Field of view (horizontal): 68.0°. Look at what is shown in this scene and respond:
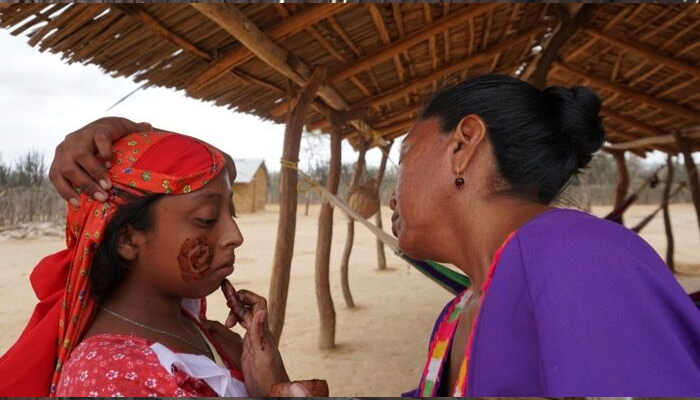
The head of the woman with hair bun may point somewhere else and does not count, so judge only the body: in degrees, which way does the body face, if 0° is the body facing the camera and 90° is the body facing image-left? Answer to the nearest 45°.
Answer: approximately 90°

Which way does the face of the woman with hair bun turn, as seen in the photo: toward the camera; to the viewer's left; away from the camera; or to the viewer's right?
to the viewer's left

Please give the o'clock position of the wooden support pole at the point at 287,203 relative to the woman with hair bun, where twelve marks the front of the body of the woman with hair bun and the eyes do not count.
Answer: The wooden support pole is roughly at 2 o'clock from the woman with hair bun.

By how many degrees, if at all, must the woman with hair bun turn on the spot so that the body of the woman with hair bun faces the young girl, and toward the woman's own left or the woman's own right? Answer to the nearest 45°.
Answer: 0° — they already face them

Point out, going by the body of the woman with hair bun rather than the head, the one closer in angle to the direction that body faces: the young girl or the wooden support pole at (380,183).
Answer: the young girl

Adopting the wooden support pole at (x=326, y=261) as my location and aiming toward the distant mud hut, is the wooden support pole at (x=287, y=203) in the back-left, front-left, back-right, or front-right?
back-left

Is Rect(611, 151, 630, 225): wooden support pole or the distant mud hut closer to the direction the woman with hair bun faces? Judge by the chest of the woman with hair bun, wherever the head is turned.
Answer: the distant mud hut

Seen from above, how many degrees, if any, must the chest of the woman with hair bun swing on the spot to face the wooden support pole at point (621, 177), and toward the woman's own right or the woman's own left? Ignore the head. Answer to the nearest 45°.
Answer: approximately 90° to the woman's own right
